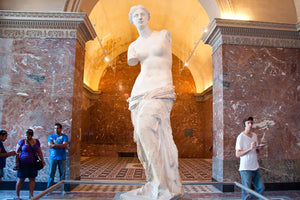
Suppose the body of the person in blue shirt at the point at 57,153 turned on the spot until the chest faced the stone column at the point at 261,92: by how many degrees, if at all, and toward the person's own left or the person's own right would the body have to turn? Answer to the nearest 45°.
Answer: approximately 90° to the person's own left

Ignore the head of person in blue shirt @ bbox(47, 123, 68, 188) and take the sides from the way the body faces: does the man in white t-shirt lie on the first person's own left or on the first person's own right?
on the first person's own left

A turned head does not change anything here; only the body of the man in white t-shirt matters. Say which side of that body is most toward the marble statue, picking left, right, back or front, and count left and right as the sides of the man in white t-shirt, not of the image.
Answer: right

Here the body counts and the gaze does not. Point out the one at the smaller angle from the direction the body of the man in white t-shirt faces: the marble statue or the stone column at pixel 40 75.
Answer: the marble statue

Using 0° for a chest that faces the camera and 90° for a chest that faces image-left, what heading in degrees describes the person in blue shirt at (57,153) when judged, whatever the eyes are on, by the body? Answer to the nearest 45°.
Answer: approximately 0°
